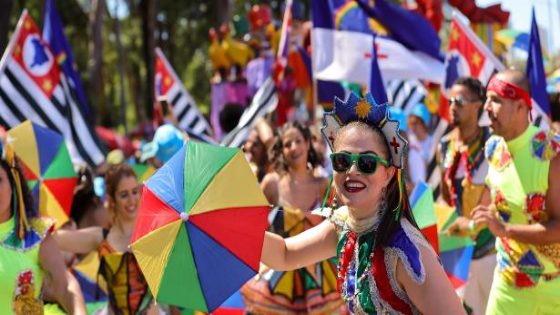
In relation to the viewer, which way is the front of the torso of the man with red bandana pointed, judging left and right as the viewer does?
facing the viewer and to the left of the viewer

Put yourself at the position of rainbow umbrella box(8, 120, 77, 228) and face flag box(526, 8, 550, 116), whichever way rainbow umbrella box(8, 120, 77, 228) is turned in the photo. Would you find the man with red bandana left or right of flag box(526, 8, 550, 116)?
right

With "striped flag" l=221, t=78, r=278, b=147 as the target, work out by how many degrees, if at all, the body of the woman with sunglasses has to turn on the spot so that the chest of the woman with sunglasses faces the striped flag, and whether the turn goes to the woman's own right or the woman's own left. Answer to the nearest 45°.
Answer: approximately 135° to the woman's own right

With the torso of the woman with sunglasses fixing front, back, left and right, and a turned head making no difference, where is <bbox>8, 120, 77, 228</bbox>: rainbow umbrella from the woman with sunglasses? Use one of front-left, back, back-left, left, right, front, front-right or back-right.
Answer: right

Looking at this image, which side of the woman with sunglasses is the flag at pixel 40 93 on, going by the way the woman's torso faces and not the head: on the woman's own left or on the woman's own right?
on the woman's own right

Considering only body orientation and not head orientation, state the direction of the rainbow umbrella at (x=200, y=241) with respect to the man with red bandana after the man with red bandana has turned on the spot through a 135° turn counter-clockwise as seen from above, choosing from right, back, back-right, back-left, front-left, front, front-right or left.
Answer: back-right

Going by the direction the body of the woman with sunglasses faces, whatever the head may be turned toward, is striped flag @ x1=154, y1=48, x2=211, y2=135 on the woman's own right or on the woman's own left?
on the woman's own right

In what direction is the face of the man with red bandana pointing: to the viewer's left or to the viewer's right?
to the viewer's left

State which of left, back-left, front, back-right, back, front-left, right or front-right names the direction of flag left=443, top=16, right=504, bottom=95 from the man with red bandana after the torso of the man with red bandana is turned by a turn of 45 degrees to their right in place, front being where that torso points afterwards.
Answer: right

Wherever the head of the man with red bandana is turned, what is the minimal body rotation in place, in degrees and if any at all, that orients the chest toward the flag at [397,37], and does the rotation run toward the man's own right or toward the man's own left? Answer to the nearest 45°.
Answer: approximately 135° to the man's own right

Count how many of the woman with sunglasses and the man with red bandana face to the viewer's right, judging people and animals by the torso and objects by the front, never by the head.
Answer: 0
